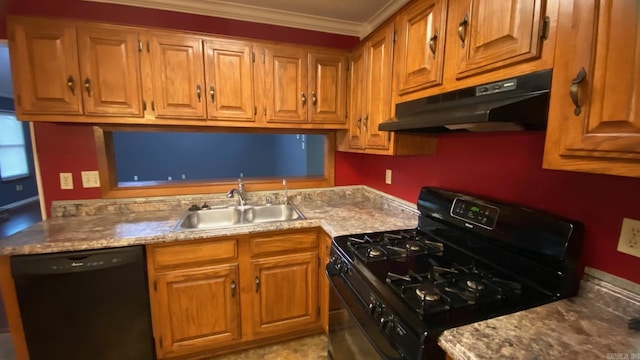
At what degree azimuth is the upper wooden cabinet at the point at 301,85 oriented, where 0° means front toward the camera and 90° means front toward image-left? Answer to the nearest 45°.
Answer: approximately 0°

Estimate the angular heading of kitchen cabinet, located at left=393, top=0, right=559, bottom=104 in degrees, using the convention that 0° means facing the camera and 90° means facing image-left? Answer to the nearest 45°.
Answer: approximately 45°

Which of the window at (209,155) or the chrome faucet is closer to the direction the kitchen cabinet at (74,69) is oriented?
the chrome faucet

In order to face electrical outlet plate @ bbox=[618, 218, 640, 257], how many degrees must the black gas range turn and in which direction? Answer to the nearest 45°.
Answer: approximately 135° to its left

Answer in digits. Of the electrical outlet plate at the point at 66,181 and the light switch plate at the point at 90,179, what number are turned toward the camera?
2
